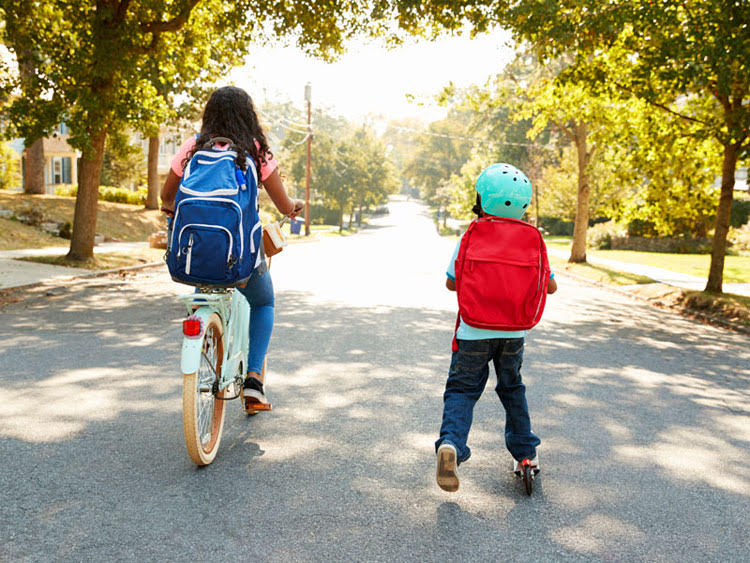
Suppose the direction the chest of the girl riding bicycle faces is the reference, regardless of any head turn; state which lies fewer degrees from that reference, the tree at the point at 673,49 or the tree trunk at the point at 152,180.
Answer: the tree trunk

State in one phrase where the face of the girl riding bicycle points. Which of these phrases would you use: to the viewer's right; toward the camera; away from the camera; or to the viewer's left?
away from the camera

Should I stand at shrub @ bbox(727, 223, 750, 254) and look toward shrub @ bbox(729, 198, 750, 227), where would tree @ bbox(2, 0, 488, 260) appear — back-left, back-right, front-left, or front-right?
back-left

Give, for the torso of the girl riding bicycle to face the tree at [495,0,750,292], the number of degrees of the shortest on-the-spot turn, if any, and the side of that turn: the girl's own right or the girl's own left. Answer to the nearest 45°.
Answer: approximately 45° to the girl's own right

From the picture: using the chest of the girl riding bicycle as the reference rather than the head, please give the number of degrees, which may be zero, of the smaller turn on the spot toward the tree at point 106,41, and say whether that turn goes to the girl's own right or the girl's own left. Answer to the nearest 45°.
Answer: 0° — they already face it

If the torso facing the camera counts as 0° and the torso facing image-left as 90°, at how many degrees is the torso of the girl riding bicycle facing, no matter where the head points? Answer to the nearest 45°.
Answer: approximately 180°

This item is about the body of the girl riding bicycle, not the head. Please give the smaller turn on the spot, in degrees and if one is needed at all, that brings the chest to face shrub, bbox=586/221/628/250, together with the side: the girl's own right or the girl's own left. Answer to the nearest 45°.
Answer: approximately 45° to the girl's own right

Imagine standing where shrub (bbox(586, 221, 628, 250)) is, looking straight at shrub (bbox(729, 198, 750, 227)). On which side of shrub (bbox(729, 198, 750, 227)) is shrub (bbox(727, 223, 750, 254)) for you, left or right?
right
